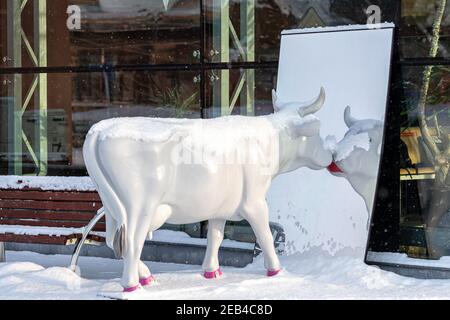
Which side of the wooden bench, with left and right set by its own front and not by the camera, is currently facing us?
front

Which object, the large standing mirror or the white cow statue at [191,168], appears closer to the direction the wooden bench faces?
the white cow statue

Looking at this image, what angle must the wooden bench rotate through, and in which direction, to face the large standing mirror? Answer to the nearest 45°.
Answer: approximately 45° to its left

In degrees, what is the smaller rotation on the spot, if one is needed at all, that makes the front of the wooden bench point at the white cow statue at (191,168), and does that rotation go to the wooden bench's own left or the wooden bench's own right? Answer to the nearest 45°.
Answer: approximately 45° to the wooden bench's own left

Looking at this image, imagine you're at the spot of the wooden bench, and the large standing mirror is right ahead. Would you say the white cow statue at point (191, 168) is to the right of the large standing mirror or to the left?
right
